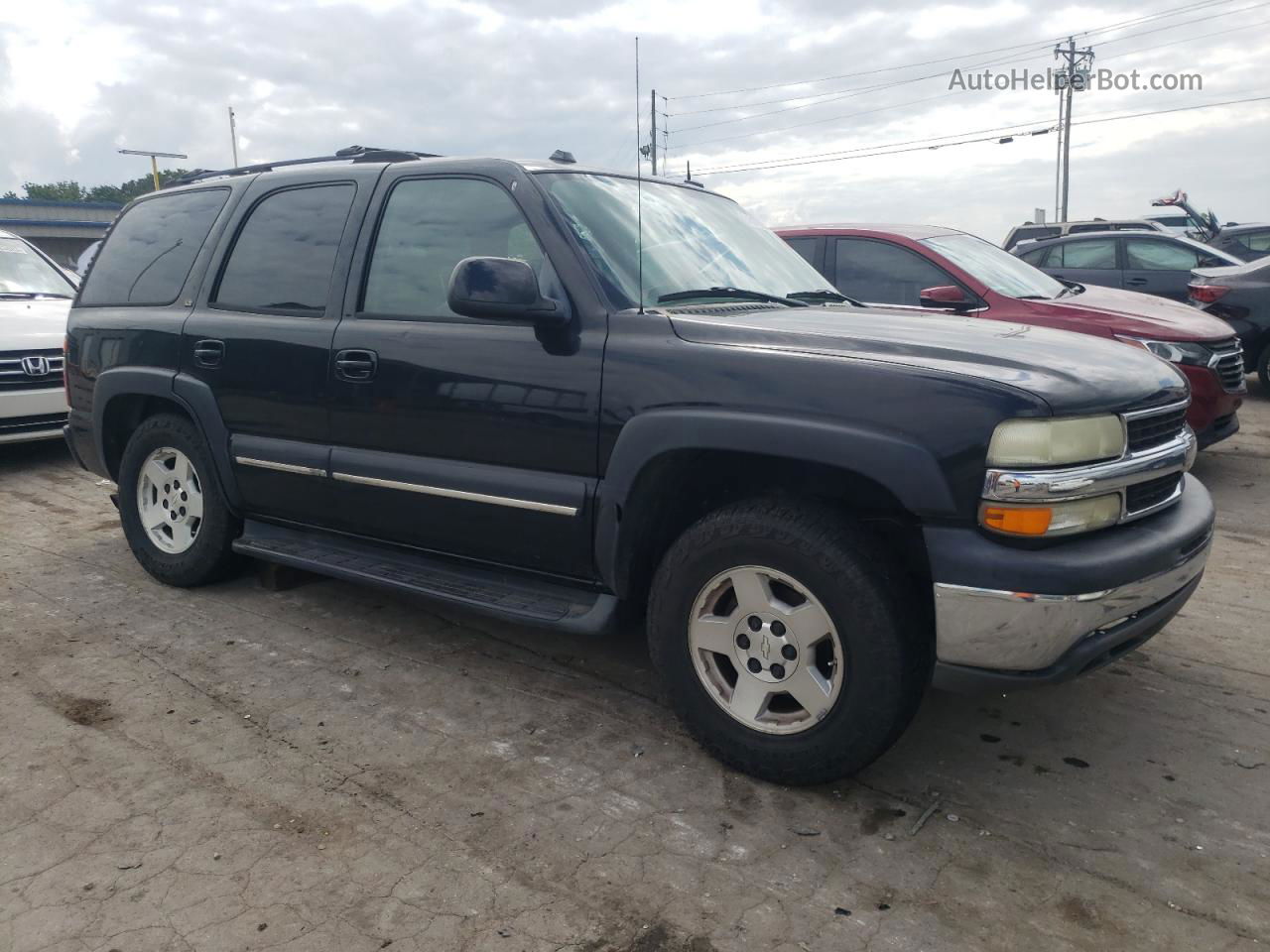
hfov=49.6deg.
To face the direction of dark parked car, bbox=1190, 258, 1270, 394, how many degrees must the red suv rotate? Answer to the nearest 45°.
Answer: approximately 90° to its left

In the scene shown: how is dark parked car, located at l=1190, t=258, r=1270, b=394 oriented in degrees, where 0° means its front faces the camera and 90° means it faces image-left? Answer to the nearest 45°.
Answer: approximately 225°

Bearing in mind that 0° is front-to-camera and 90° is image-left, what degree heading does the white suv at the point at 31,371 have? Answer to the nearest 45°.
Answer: approximately 315°

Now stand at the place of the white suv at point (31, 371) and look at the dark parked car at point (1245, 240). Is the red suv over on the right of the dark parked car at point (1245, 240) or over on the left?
right

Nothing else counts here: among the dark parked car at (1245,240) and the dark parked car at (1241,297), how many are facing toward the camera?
0

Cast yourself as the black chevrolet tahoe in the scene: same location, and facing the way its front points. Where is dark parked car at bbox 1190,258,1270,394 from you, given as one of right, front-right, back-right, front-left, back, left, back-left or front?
left

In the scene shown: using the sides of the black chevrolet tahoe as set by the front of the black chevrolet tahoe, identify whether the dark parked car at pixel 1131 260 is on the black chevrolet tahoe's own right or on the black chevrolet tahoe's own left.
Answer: on the black chevrolet tahoe's own left

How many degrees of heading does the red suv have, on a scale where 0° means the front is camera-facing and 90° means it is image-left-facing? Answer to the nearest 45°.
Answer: approximately 315°

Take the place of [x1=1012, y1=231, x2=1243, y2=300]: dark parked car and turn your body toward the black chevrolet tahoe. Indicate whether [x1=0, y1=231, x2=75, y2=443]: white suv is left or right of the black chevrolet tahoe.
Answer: right

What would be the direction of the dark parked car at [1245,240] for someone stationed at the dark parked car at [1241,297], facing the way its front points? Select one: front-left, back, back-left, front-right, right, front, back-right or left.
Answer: front-left

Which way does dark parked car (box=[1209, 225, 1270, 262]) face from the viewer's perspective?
to the viewer's right
